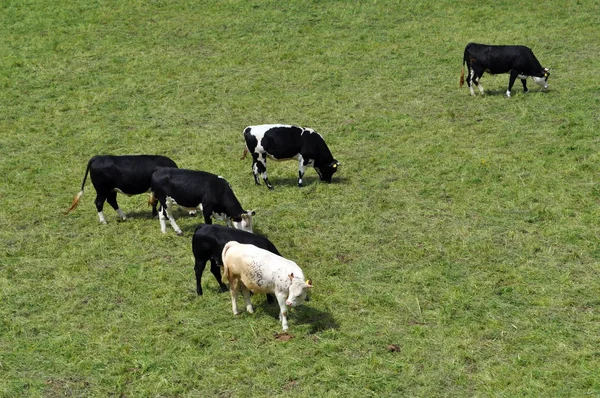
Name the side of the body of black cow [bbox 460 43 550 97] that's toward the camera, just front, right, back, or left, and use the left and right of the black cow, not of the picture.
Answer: right

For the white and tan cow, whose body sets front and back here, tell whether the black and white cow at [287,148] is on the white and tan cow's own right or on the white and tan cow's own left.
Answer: on the white and tan cow's own left

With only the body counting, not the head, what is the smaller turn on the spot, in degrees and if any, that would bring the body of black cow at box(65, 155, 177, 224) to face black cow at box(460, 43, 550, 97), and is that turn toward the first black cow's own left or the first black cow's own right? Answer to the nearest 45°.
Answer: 0° — it already faces it

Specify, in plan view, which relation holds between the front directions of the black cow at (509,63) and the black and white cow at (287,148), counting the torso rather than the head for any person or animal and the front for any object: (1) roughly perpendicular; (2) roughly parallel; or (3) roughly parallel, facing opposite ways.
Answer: roughly parallel

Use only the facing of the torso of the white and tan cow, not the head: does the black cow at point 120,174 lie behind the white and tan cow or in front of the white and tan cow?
behind

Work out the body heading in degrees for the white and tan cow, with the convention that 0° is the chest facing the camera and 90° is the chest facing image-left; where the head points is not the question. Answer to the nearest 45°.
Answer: approximately 315°

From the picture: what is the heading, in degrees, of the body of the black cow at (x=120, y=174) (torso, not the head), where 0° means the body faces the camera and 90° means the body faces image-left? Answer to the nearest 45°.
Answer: approximately 270°

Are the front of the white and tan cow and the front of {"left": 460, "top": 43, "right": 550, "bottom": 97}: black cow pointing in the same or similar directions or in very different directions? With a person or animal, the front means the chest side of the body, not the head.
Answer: same or similar directions

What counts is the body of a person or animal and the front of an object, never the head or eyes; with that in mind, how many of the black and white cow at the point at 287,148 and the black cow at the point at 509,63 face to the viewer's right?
2

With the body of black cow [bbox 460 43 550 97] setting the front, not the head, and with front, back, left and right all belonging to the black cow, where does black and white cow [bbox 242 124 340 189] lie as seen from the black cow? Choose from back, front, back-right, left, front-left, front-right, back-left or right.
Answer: back-right

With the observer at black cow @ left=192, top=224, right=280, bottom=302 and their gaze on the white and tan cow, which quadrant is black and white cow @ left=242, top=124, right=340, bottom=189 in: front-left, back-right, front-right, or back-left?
back-left

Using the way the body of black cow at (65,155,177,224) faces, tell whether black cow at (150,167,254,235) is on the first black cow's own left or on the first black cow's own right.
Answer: on the first black cow's own right

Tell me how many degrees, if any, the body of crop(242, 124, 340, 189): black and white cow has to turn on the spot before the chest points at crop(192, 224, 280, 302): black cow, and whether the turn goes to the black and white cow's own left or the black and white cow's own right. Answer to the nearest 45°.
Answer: approximately 90° to the black and white cow's own right

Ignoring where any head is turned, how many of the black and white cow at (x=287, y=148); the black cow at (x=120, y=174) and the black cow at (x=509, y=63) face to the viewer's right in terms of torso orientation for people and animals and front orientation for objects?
3

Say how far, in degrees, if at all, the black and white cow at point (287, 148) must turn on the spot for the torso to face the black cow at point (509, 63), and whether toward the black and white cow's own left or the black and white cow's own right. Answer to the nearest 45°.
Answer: approximately 45° to the black and white cow's own left

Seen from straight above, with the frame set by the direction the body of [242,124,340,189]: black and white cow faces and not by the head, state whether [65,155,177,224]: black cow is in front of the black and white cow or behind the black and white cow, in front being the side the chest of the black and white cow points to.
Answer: behind

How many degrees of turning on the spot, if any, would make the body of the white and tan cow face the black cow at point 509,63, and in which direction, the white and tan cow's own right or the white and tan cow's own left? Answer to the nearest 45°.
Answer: approximately 90° to the white and tan cow's own left
